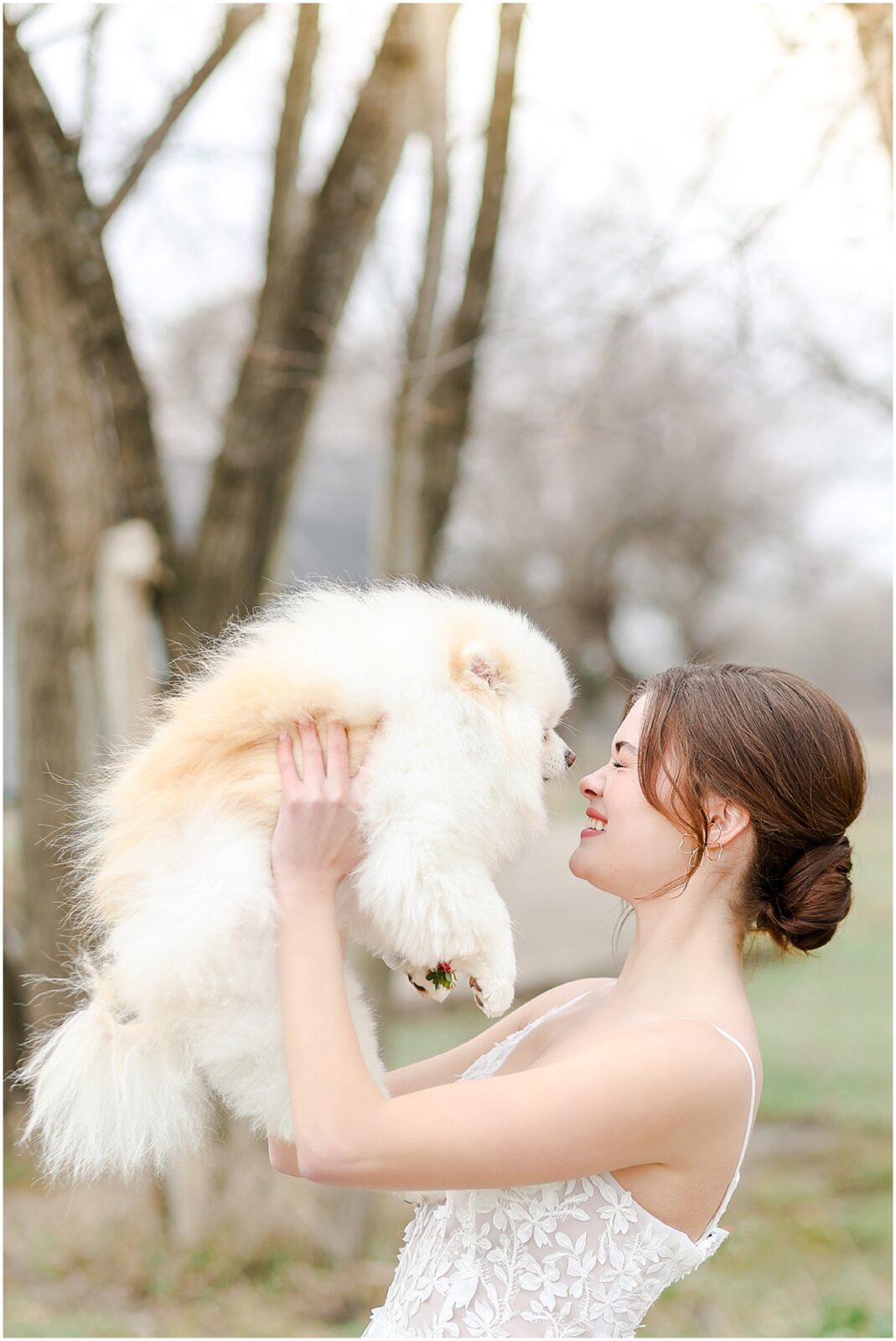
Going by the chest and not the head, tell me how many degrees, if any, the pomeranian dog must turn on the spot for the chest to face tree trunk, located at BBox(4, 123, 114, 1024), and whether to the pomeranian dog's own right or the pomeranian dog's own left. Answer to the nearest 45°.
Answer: approximately 90° to the pomeranian dog's own left

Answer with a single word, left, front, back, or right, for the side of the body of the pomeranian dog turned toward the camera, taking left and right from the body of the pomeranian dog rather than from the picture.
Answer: right

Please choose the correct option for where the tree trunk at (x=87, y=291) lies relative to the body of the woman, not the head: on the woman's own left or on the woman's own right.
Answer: on the woman's own right

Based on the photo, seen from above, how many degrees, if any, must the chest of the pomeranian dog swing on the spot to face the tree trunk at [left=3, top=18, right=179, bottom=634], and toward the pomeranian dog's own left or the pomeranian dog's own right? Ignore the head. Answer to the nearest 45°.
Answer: approximately 90° to the pomeranian dog's own left

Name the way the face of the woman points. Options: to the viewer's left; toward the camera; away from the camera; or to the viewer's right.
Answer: to the viewer's left

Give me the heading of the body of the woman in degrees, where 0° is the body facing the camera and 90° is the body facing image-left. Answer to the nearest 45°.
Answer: approximately 90°
